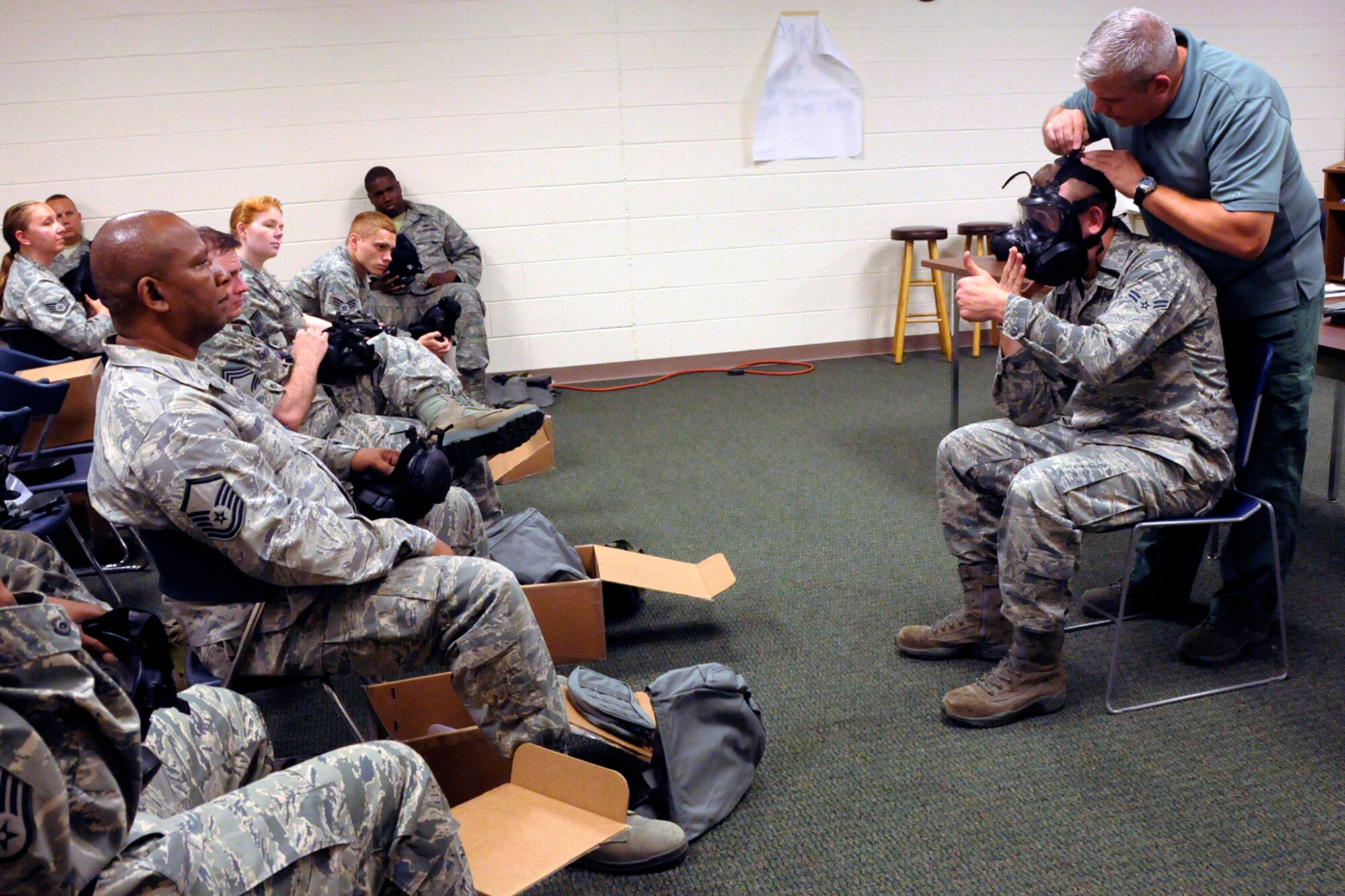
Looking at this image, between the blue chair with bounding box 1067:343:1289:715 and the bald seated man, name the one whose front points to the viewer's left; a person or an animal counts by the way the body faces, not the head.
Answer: the blue chair

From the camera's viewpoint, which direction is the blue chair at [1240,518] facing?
to the viewer's left

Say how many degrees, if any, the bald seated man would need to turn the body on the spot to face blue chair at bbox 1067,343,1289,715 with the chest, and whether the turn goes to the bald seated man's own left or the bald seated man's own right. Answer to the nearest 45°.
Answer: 0° — they already face it

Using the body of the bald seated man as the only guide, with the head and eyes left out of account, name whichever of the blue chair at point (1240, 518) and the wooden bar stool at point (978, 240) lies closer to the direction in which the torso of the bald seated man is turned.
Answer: the blue chair

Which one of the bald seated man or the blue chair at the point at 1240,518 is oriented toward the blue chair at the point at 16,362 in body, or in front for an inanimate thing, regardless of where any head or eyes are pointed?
the blue chair at the point at 1240,518

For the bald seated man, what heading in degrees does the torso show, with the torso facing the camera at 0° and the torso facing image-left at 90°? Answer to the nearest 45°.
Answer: approximately 270°

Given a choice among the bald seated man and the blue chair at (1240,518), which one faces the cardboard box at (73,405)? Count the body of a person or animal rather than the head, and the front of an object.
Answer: the blue chair

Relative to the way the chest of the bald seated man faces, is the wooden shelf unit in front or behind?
in front

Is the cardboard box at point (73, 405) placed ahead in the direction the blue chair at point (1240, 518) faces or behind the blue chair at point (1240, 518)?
ahead

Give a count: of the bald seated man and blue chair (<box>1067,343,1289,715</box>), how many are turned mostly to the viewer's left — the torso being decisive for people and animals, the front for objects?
1

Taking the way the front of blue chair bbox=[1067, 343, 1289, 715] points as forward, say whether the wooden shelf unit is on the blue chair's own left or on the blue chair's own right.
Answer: on the blue chair's own right

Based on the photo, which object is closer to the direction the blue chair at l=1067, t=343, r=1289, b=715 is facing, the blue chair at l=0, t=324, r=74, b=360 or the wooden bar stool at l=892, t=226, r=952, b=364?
the blue chair

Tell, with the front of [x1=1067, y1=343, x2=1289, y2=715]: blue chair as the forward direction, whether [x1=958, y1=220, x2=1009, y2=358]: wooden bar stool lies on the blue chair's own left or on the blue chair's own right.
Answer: on the blue chair's own right

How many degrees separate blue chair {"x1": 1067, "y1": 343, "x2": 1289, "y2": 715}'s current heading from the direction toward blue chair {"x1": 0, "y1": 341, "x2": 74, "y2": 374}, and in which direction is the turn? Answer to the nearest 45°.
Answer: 0° — it already faces it
